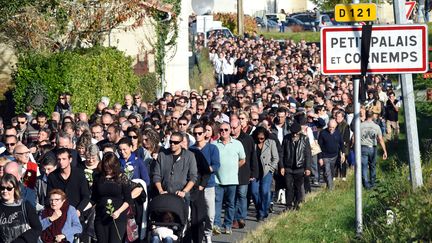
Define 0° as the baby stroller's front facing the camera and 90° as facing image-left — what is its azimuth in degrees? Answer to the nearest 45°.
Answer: approximately 0°

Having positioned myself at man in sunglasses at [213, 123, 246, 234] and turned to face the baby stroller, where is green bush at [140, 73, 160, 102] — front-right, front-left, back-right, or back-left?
back-right

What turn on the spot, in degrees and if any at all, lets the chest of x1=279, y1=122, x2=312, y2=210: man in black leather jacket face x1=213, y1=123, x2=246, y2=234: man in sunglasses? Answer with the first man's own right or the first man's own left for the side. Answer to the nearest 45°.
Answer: approximately 45° to the first man's own right

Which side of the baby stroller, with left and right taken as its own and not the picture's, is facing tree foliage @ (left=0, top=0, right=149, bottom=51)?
back

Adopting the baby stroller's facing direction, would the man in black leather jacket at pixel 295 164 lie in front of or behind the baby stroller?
behind
